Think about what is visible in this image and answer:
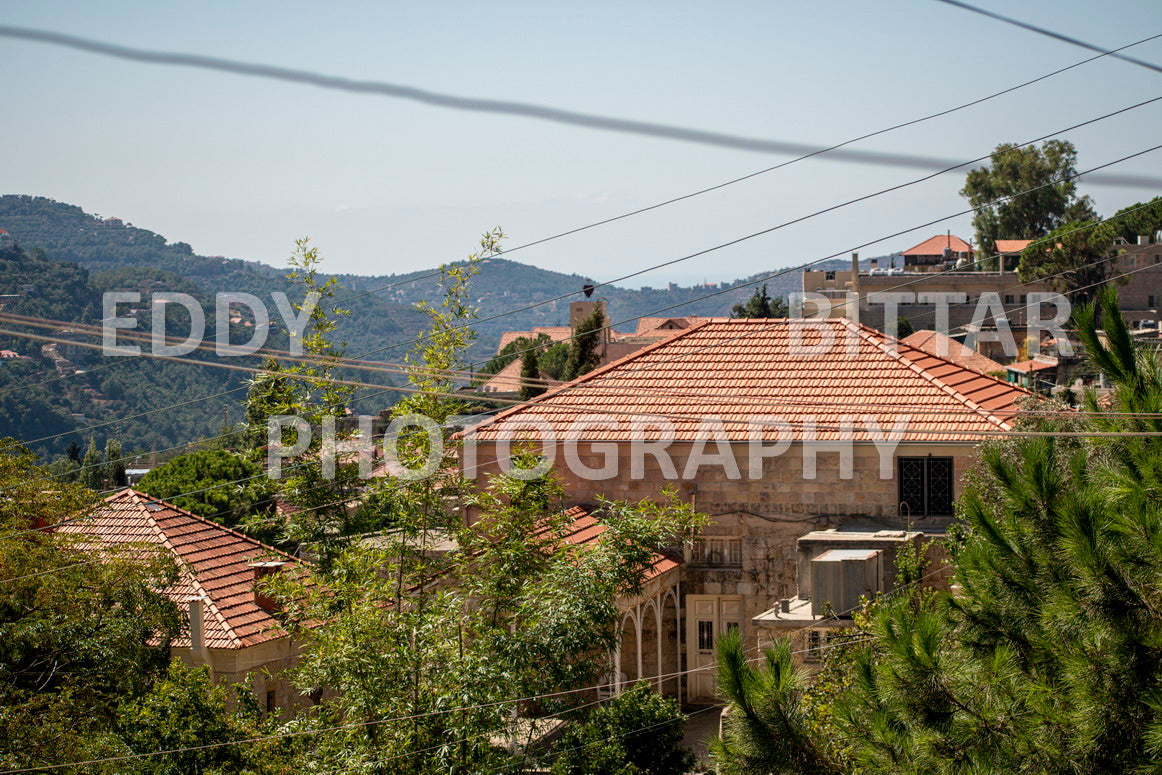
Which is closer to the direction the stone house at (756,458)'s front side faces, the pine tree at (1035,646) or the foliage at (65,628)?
the pine tree

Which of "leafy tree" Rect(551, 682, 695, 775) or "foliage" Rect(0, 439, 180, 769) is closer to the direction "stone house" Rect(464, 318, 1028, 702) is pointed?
the leafy tree

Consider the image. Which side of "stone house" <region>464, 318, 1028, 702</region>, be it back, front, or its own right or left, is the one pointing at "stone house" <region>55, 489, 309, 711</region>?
right

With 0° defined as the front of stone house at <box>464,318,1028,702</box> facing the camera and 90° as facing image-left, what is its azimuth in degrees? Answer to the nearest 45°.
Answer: approximately 0°

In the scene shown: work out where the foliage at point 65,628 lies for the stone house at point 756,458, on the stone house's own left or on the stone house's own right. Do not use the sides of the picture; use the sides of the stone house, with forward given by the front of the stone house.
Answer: on the stone house's own right

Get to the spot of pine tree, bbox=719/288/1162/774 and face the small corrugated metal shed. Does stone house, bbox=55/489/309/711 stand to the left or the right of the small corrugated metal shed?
left

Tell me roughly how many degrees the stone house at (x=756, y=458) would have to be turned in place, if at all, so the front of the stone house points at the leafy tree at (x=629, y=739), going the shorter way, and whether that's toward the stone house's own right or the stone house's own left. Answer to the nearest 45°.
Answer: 0° — it already faces it

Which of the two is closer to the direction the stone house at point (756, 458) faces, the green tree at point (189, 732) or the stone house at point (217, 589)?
the green tree

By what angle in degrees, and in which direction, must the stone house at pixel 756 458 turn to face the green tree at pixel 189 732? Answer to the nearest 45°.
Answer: approximately 45° to its right
